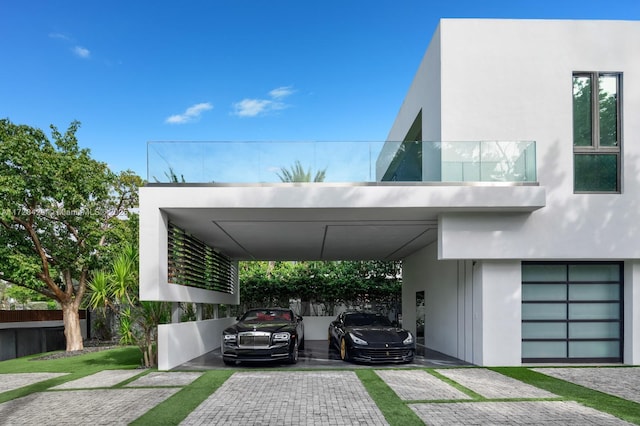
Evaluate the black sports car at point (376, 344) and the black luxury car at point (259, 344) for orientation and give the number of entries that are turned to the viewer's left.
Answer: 0

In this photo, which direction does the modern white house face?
toward the camera

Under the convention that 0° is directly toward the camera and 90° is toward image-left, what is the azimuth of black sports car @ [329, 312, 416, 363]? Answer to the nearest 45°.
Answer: approximately 315°

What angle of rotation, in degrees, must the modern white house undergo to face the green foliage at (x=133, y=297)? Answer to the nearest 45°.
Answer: approximately 90° to its right

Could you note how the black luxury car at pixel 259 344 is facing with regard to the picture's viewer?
facing the viewer

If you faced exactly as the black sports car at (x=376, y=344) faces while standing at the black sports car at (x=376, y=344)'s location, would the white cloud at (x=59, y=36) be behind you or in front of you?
behind

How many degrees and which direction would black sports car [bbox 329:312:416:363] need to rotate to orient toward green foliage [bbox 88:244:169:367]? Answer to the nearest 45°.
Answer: approximately 135° to its right

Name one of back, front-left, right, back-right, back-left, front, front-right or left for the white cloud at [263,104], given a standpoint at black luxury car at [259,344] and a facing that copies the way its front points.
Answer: back

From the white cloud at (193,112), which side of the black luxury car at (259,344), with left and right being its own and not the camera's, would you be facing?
back

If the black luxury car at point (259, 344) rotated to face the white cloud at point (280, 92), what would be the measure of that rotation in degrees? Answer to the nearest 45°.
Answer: approximately 180°

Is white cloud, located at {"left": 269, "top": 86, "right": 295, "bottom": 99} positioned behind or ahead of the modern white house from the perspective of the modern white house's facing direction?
behind
